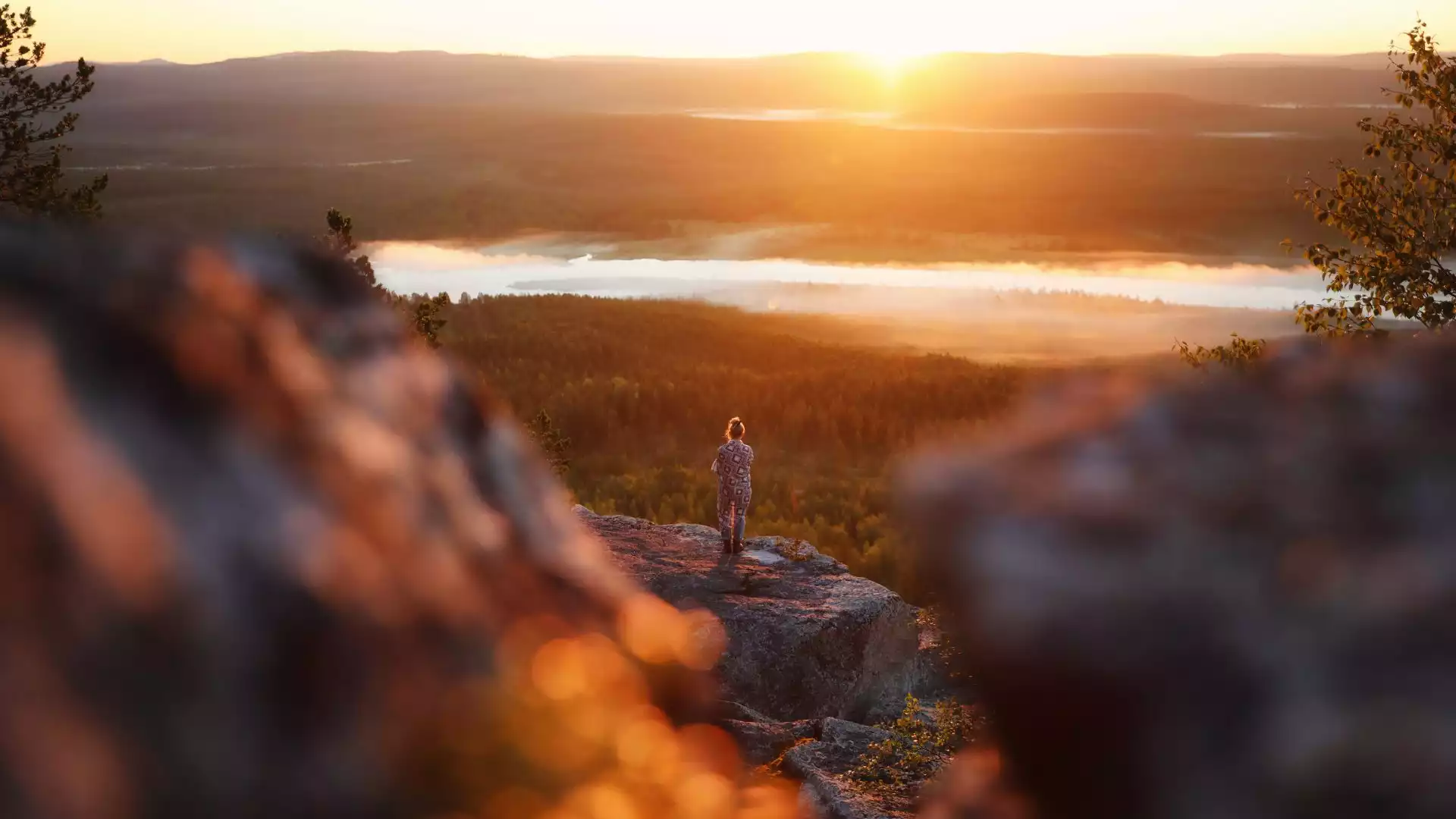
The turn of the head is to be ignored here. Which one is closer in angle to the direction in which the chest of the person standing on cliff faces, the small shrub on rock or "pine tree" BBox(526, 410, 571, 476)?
the pine tree

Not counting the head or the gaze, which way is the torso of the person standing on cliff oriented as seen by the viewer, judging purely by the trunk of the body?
away from the camera

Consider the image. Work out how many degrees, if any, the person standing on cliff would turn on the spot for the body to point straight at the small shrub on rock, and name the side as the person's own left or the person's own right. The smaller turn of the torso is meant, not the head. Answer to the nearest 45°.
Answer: approximately 180°

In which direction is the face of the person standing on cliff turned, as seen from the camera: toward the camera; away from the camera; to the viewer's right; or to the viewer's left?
away from the camera

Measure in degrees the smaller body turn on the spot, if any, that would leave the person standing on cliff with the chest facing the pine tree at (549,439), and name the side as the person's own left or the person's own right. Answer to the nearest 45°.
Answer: approximately 45° to the person's own left
